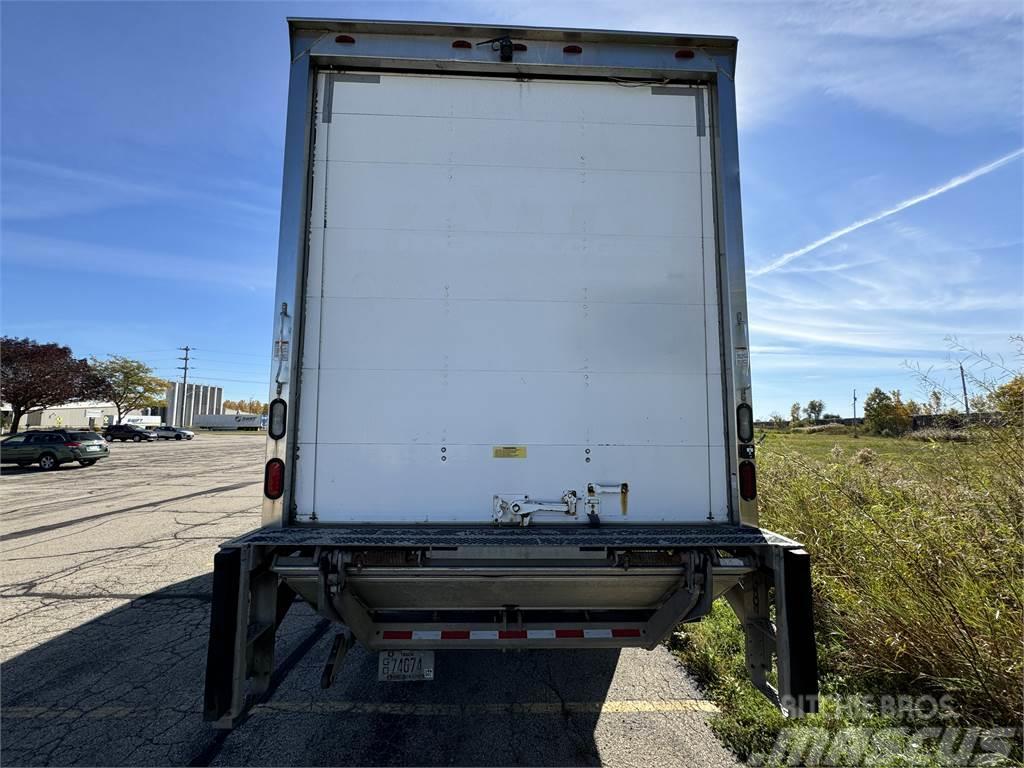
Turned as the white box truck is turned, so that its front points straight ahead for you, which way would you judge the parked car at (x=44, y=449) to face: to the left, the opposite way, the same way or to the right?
to the left

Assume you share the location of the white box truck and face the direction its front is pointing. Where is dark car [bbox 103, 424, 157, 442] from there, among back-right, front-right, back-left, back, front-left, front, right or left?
front-left

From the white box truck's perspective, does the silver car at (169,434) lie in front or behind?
in front

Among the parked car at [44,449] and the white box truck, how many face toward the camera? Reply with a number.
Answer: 0

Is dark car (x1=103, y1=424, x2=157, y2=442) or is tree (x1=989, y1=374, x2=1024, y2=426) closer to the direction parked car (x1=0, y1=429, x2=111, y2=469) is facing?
the dark car

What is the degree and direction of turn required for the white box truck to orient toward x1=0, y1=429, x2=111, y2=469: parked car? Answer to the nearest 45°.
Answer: approximately 45° to its left

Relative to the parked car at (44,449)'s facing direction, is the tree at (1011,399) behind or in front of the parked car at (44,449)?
behind

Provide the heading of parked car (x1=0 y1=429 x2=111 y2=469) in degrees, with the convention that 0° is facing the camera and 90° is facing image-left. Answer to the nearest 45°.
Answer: approximately 135°

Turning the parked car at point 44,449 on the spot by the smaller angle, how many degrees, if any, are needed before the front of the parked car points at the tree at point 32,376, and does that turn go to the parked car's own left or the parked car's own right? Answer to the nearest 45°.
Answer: approximately 45° to the parked car's own right

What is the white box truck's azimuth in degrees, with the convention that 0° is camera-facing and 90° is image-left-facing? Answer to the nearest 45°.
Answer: approximately 180°

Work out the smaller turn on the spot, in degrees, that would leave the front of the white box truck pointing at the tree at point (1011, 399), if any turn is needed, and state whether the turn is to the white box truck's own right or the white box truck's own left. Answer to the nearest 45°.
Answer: approximately 90° to the white box truck's own right

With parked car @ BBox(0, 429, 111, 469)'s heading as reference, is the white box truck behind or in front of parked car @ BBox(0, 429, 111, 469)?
behind
